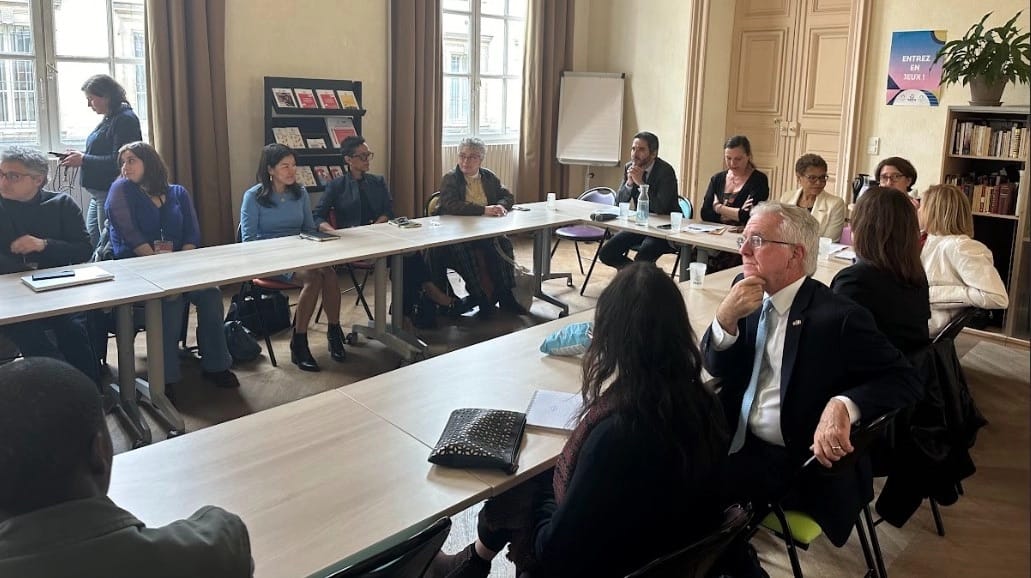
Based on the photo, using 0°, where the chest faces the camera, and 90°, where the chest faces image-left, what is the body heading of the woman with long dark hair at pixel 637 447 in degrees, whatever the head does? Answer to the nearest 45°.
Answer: approximately 135°

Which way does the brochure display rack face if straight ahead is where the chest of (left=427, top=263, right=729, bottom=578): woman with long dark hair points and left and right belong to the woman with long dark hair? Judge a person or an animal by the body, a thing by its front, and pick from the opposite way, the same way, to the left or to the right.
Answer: the opposite way

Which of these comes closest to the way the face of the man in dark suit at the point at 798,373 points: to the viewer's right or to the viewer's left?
to the viewer's left

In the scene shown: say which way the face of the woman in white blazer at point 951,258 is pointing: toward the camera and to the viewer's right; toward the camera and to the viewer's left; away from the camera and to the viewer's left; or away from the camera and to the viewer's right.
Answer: away from the camera and to the viewer's left

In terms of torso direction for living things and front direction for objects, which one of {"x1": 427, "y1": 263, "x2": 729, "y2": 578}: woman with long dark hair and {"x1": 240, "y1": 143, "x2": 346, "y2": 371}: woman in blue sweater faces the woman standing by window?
the woman with long dark hair

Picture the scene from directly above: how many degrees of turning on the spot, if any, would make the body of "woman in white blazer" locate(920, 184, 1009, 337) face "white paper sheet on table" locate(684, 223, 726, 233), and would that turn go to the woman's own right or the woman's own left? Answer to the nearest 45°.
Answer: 0° — they already face it

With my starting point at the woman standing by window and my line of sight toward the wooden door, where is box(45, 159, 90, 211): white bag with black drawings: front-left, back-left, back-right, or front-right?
back-left

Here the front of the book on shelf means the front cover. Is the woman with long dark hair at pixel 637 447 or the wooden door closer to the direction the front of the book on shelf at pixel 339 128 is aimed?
the woman with long dark hair

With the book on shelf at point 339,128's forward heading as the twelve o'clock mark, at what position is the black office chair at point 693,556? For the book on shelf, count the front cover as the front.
The black office chair is roughly at 12 o'clock from the book on shelf.

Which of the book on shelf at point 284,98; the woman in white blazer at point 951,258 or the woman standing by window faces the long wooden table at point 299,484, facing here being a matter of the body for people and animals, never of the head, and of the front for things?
the book on shelf

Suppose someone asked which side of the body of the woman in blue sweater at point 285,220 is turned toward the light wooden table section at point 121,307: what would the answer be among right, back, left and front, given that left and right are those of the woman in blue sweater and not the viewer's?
right
